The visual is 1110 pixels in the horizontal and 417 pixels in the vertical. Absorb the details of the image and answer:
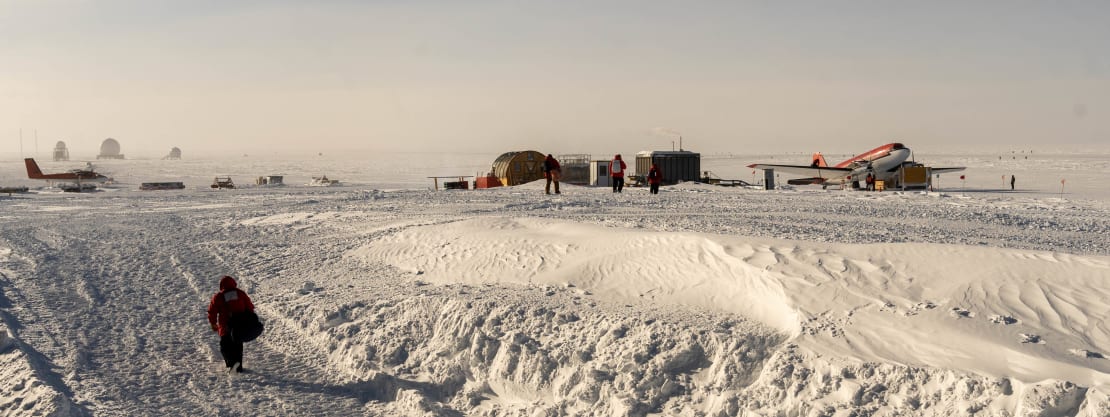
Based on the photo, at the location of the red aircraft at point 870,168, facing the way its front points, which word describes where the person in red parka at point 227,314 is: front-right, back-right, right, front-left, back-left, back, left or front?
front-right

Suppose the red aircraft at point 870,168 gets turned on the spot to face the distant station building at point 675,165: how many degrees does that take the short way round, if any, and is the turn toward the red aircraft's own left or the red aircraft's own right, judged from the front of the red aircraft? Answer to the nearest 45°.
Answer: approximately 135° to the red aircraft's own right

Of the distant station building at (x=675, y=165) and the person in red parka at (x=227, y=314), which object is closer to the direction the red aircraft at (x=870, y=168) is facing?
the person in red parka

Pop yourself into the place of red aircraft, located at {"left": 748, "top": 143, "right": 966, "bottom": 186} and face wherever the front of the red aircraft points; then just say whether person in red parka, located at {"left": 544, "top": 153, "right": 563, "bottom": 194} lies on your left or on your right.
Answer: on your right

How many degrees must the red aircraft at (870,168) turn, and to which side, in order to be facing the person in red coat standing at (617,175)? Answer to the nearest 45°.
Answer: approximately 90° to its right

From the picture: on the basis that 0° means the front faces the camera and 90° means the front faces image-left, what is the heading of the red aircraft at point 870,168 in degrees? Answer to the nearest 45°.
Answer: approximately 315°

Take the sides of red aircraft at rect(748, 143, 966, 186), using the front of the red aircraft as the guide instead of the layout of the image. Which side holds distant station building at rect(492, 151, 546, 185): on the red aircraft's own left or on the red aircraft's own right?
on the red aircraft's own right
